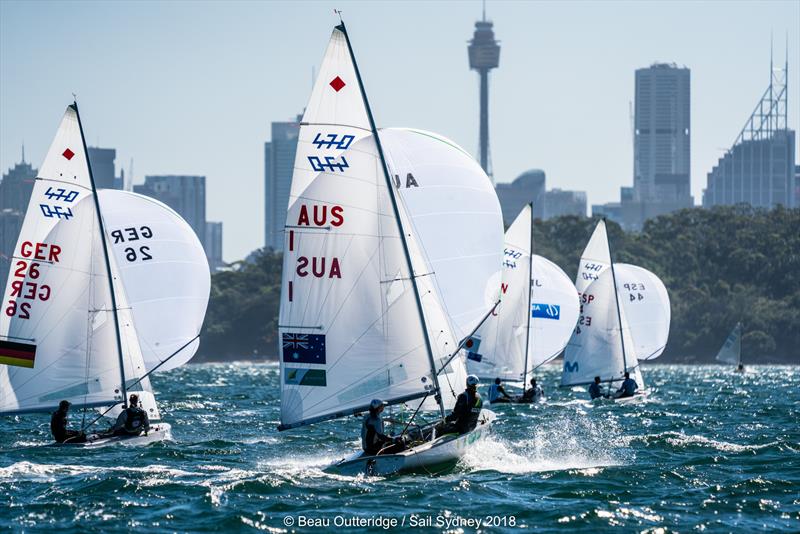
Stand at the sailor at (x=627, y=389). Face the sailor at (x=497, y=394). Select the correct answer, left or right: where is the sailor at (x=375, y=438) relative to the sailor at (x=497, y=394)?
left

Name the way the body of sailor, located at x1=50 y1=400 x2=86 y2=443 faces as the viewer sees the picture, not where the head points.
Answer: to the viewer's right

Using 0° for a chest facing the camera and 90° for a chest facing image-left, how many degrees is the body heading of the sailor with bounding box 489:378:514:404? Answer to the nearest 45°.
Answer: approximately 270°

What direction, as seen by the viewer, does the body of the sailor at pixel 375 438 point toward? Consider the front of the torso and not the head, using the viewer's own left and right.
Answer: facing to the right of the viewer

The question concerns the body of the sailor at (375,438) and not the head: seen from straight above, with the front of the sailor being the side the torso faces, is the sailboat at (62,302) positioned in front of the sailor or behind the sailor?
behind

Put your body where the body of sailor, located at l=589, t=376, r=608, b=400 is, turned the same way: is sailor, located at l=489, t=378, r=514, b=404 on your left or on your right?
on your right

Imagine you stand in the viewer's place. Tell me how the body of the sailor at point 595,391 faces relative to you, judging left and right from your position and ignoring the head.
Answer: facing to the right of the viewer
